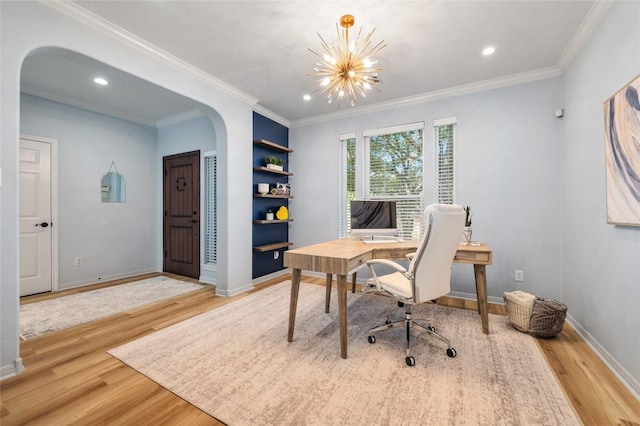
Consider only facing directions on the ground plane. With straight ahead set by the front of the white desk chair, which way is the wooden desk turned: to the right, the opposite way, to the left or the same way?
the opposite way

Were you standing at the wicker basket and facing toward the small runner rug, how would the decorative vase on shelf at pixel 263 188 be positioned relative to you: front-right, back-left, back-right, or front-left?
front-right

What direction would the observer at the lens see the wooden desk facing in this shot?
facing the viewer and to the right of the viewer

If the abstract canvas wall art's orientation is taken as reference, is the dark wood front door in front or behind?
in front

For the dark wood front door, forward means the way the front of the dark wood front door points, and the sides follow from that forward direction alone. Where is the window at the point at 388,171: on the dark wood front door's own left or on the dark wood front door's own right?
on the dark wood front door's own left

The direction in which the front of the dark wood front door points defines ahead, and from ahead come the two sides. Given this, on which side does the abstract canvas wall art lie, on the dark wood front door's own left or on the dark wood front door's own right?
on the dark wood front door's own left

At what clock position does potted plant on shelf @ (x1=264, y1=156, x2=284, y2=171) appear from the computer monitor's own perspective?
The potted plant on shelf is roughly at 4 o'clock from the computer monitor.

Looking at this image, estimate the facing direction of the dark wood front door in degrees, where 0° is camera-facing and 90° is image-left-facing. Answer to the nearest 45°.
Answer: approximately 45°

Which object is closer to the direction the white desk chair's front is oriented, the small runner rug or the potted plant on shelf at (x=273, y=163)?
the potted plant on shelf

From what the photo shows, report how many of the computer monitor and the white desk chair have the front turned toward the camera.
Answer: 1

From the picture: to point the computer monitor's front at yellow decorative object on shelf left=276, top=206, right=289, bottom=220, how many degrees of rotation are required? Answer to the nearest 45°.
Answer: approximately 135° to its right

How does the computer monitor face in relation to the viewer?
toward the camera

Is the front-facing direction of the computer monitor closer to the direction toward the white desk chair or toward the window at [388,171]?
the white desk chair

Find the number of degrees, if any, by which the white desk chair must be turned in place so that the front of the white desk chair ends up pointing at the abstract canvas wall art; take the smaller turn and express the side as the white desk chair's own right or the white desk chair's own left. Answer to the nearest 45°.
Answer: approximately 135° to the white desk chair's own right
